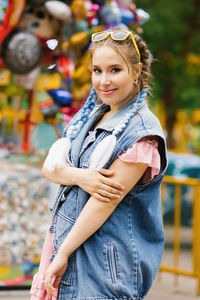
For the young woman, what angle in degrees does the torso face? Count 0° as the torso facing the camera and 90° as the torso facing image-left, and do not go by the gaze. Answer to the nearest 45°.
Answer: approximately 45°
